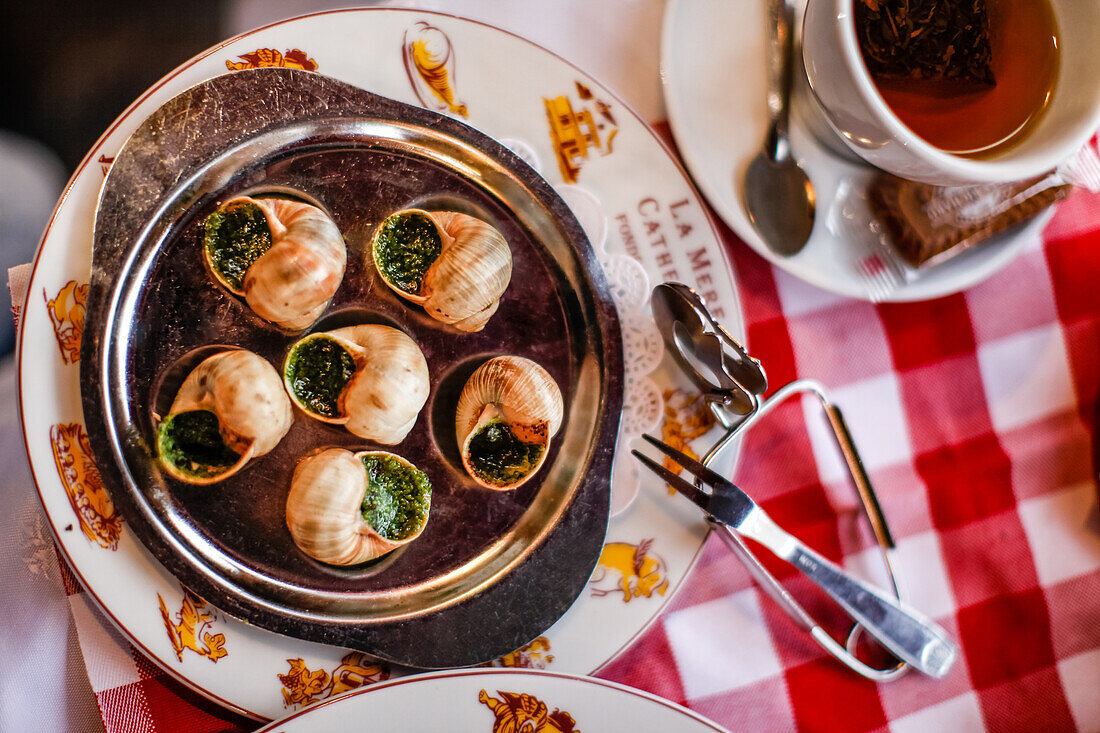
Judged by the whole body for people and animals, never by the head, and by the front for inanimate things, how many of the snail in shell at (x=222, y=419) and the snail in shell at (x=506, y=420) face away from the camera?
0

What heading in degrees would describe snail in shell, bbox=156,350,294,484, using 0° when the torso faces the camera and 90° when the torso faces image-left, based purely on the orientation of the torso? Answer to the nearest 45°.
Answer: approximately 45°
